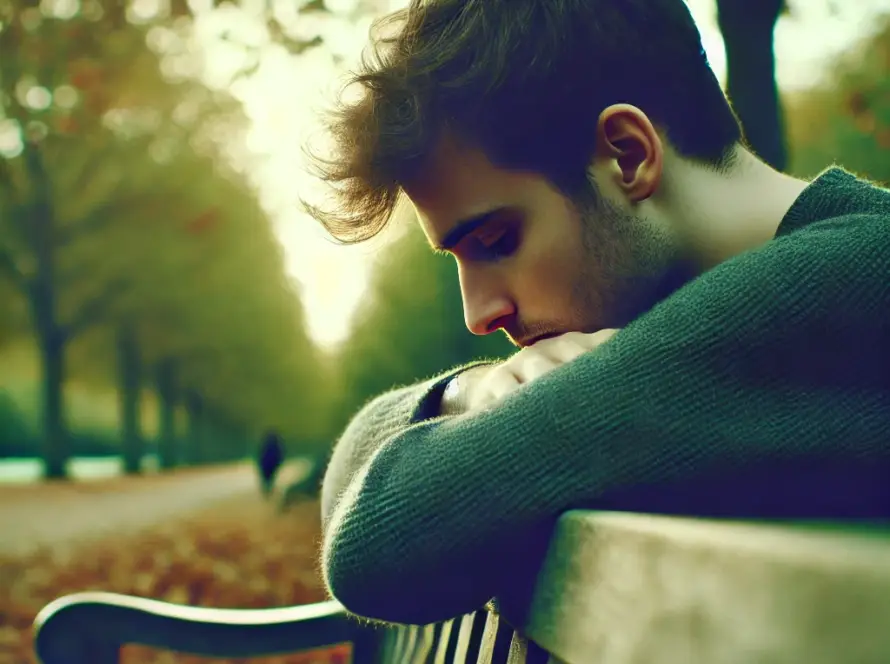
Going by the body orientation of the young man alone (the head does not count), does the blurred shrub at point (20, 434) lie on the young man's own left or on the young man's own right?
on the young man's own right

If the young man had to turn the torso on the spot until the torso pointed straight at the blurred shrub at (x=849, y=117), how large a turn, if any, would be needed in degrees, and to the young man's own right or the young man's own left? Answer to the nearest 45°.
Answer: approximately 90° to the young man's own right

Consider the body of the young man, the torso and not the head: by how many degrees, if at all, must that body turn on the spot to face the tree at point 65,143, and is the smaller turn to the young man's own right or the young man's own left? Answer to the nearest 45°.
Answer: approximately 45° to the young man's own right

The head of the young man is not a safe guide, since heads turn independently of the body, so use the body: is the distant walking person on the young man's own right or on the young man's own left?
on the young man's own right

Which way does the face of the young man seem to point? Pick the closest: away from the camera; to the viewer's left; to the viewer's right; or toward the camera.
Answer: to the viewer's left

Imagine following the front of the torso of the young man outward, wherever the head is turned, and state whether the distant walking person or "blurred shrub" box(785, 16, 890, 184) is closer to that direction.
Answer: the distant walking person

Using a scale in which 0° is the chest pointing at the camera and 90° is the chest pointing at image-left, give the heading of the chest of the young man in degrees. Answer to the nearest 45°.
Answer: approximately 90°
